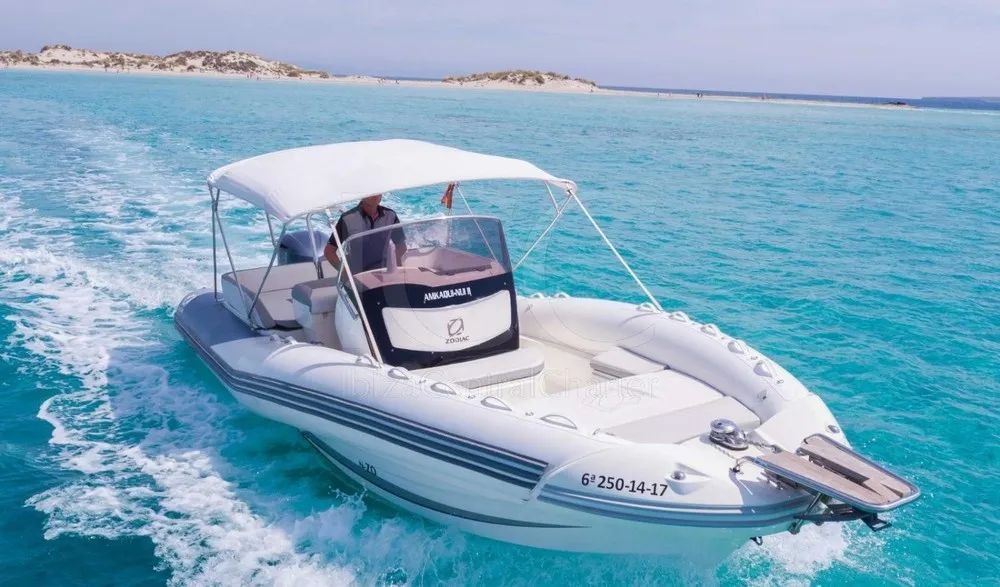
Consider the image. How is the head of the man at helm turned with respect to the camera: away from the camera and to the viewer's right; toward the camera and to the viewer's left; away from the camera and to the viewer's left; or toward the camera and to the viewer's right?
toward the camera and to the viewer's right

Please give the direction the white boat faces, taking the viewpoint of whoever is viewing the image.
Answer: facing the viewer and to the right of the viewer
